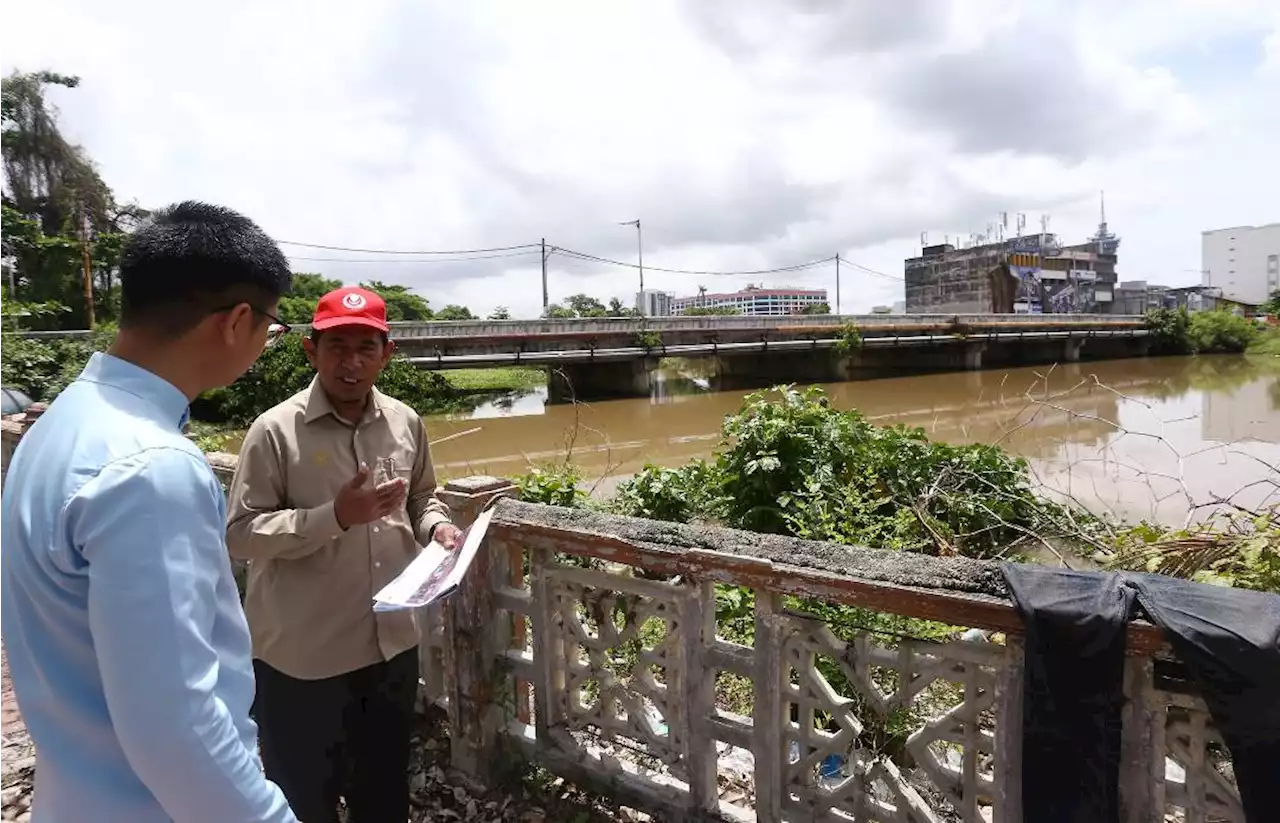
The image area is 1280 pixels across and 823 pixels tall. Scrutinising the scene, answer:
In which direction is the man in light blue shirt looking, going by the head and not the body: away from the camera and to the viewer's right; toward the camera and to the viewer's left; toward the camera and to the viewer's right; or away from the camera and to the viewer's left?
away from the camera and to the viewer's right

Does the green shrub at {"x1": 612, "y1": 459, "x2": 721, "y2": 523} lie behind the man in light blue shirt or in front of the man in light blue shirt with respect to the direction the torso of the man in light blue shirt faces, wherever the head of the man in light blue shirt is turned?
in front

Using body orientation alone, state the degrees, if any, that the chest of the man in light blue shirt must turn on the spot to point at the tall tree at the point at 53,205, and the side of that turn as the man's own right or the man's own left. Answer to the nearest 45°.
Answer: approximately 45° to the man's own left

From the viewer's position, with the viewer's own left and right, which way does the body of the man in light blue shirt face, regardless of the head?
facing away from the viewer and to the right of the viewer

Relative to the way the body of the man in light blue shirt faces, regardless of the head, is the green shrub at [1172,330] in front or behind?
in front

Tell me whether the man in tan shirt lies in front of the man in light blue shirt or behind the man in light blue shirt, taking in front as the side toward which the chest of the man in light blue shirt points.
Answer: in front

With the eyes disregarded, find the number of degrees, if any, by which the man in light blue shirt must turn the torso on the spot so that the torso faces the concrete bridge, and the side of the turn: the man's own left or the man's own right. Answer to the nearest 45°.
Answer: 0° — they already face it

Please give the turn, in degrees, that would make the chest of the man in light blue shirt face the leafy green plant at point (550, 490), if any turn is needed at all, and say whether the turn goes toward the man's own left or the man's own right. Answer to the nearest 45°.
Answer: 0° — they already face it

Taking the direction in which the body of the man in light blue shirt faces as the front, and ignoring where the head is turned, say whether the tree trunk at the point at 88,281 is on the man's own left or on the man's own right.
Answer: on the man's own left

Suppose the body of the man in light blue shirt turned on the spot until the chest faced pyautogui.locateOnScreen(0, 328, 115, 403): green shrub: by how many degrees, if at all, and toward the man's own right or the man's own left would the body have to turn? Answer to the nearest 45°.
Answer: approximately 45° to the man's own left
